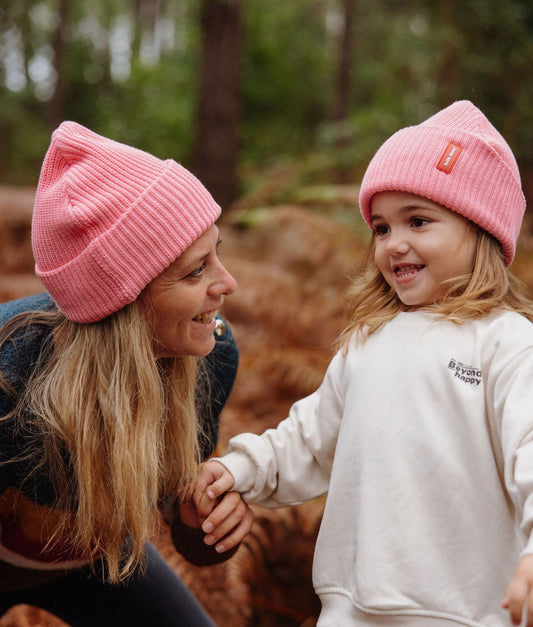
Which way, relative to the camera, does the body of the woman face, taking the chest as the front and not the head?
to the viewer's right

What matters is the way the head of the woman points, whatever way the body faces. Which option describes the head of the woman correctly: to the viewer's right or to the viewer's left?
to the viewer's right

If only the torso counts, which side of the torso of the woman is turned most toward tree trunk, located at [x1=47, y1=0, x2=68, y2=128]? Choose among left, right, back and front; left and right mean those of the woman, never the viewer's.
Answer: left

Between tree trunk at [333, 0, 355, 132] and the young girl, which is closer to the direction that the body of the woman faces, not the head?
the young girl

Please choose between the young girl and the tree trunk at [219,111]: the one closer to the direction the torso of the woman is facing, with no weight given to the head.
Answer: the young girl
